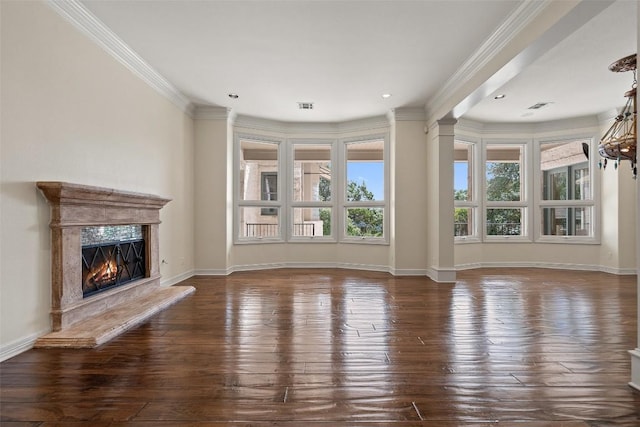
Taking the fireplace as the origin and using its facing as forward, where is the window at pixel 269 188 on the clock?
The window is roughly at 9 o'clock from the fireplace.

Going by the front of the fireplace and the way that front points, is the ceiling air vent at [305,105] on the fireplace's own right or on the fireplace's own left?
on the fireplace's own left

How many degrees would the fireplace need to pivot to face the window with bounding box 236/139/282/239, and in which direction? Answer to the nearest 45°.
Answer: approximately 90° to its left

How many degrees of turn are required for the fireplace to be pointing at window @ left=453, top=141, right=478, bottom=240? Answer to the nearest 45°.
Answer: approximately 45° to its left

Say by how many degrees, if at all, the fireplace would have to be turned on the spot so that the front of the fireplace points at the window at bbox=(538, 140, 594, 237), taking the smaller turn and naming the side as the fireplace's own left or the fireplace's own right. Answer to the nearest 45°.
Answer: approximately 45° to the fireplace's own left

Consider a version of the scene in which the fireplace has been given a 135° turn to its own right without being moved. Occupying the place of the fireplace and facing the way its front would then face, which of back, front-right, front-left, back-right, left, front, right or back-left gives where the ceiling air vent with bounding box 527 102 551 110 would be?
back

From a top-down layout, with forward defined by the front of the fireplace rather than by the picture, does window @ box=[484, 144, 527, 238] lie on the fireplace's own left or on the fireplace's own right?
on the fireplace's own left

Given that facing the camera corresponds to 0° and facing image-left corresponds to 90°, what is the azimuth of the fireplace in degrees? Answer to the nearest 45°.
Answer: approximately 315°

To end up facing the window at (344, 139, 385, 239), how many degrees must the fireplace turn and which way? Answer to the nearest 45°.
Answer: approximately 90° to its left

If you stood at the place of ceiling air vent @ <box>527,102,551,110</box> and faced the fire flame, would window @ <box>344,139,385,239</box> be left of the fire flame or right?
right

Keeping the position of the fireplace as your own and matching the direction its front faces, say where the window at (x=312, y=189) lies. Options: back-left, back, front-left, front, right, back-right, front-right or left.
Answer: left

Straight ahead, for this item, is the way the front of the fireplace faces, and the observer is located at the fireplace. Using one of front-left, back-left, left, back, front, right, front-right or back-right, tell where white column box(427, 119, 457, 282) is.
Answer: front-left
